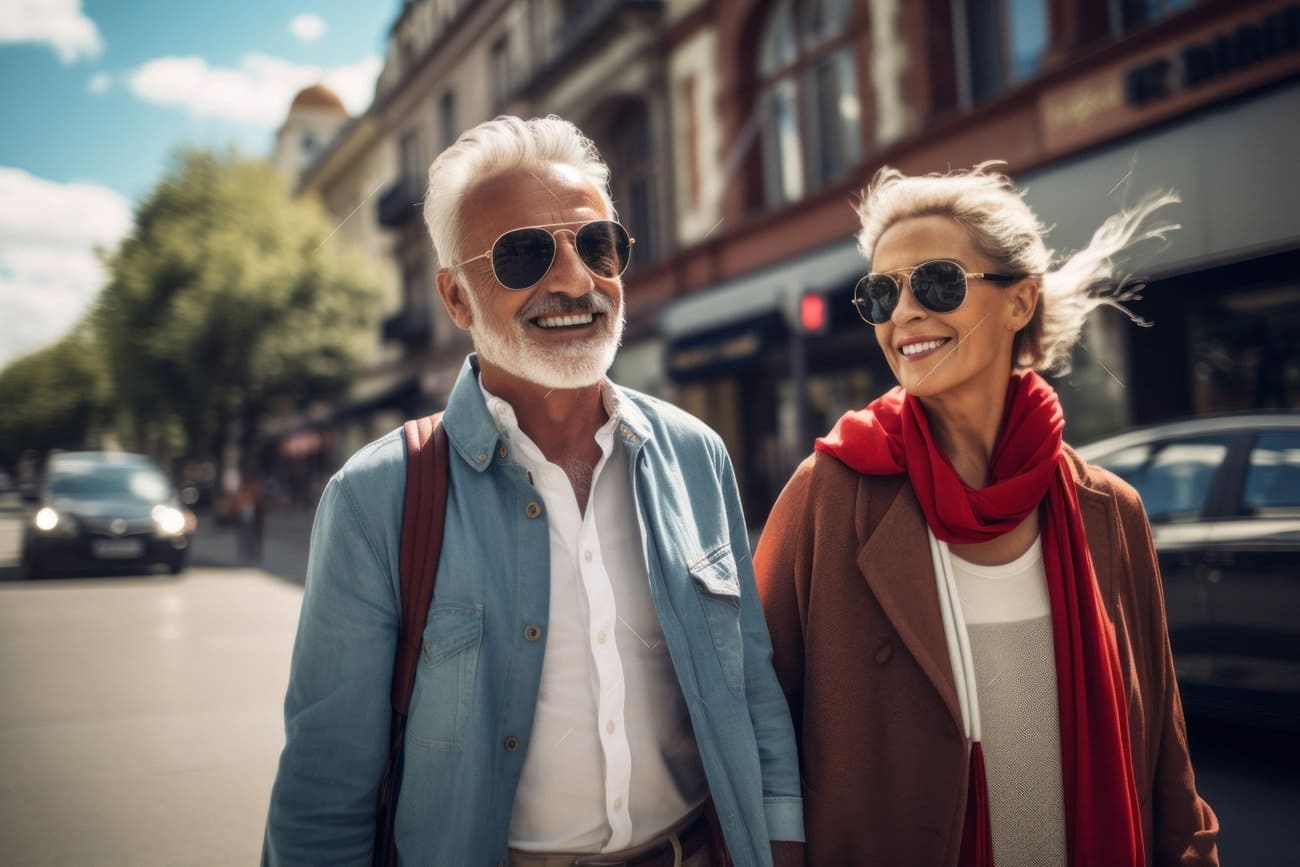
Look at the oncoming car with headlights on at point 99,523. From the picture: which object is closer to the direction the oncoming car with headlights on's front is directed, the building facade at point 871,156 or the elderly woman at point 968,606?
the elderly woman

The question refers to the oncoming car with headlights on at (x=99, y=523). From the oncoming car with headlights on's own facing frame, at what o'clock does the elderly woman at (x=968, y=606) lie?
The elderly woman is roughly at 12 o'clock from the oncoming car with headlights on.

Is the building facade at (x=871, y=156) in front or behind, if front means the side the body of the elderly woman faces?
behind

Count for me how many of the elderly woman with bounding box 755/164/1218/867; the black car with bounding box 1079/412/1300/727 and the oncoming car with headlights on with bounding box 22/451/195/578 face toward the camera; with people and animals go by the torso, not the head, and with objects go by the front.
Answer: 2

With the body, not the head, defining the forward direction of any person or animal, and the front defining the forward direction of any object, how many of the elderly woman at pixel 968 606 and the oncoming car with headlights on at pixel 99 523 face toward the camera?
2

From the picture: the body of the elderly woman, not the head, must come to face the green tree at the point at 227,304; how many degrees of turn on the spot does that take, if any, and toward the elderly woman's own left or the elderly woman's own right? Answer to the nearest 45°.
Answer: approximately 135° to the elderly woman's own right

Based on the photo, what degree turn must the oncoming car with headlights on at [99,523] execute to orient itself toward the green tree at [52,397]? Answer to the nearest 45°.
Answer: approximately 180°

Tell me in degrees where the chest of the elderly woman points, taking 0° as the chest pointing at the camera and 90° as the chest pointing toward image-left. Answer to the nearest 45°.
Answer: approximately 0°
